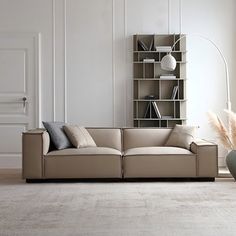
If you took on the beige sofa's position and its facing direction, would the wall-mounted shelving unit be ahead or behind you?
behind

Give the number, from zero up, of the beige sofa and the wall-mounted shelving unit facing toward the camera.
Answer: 2

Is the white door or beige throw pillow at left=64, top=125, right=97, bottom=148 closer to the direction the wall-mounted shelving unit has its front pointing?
the beige throw pillow

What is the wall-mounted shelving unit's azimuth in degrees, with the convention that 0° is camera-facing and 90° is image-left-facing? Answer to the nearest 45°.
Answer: approximately 0°

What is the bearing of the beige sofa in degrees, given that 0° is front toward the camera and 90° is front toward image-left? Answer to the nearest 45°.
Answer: approximately 0°

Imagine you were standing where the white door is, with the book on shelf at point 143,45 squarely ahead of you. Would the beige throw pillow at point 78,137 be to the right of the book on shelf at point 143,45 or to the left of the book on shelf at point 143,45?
right
